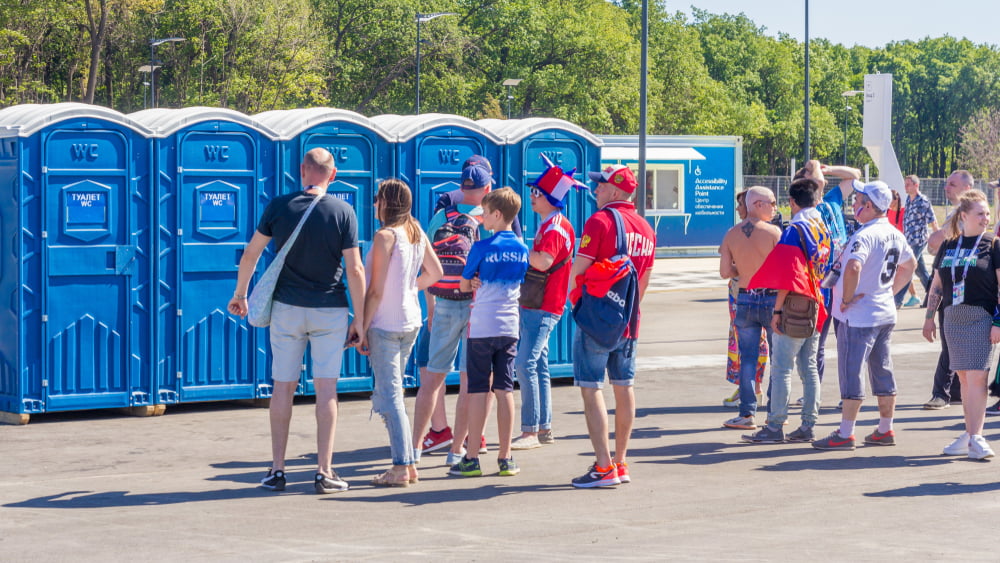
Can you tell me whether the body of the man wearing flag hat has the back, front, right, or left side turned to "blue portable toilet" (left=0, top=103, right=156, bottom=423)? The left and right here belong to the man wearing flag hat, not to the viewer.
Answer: front

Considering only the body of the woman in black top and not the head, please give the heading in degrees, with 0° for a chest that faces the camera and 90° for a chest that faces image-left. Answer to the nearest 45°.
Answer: approximately 45°

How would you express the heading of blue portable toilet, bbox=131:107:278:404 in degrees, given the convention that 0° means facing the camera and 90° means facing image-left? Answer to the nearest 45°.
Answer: approximately 0°

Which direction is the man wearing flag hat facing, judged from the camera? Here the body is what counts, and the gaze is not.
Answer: to the viewer's left

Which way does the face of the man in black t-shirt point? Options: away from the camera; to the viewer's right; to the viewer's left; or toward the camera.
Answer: away from the camera

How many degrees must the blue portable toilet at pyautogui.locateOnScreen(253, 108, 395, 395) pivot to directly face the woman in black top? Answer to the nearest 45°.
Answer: approximately 45° to its left

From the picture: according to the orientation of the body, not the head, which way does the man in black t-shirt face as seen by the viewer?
away from the camera

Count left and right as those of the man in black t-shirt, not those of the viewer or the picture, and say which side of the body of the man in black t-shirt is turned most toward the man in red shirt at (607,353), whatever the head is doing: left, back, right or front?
right

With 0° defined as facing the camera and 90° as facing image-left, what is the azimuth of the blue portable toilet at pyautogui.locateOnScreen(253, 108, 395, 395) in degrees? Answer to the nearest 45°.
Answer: approximately 0°

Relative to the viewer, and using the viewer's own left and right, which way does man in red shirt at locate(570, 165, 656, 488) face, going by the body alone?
facing away from the viewer and to the left of the viewer

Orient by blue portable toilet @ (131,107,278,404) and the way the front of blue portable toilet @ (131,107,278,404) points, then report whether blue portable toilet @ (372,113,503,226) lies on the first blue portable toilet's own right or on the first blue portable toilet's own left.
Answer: on the first blue portable toilet's own left

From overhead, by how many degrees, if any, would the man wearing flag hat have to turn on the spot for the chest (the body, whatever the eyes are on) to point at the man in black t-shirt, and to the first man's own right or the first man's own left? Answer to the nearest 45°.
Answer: approximately 45° to the first man's own left

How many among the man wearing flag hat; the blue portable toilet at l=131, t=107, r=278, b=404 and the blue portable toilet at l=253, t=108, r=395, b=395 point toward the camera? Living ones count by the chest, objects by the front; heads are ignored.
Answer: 2

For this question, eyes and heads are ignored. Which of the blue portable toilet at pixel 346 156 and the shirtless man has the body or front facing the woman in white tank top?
the blue portable toilet
